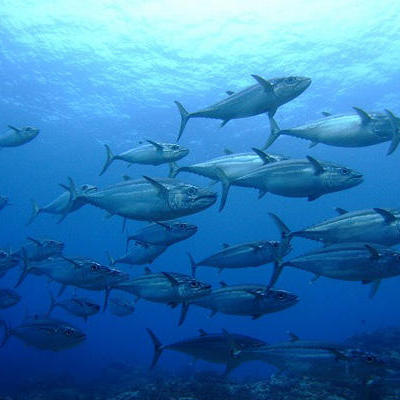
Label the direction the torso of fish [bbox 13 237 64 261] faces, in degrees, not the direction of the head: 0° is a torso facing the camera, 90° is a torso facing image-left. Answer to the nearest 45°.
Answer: approximately 270°

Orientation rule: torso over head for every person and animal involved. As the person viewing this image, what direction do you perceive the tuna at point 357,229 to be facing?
facing to the right of the viewer

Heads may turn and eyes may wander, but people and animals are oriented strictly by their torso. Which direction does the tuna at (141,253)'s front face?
to the viewer's right

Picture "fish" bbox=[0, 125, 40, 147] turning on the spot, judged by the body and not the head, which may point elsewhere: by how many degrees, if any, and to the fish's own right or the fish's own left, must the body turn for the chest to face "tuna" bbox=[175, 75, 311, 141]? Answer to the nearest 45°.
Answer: approximately 45° to the fish's own right

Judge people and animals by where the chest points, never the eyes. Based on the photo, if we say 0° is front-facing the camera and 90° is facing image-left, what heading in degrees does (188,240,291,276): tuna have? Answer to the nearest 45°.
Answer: approximately 270°

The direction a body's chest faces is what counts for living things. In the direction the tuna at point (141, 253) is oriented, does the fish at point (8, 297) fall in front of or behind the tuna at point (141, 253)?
behind

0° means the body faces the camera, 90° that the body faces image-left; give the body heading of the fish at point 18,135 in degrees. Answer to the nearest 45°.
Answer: approximately 270°

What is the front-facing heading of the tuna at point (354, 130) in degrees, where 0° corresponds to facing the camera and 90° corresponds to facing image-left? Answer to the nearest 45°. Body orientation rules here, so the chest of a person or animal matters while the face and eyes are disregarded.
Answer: approximately 270°

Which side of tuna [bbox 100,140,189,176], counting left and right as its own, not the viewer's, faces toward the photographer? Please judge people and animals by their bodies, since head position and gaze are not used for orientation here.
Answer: right

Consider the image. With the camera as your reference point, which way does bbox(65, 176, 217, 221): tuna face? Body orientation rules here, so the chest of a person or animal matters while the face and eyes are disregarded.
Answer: facing to the right of the viewer
